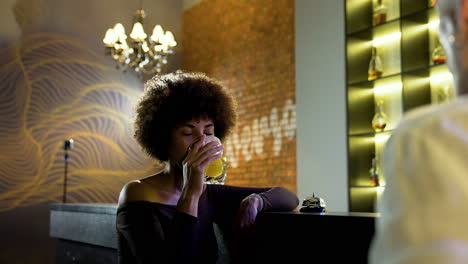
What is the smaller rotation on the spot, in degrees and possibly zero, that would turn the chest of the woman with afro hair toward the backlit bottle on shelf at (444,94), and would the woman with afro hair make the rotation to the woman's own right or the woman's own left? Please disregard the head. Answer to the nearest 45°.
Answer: approximately 90° to the woman's own left

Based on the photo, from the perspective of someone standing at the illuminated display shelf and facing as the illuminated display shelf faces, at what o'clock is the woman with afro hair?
The woman with afro hair is roughly at 11 o'clock from the illuminated display shelf.

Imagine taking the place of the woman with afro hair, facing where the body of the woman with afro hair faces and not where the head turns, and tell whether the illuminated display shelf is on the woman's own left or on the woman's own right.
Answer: on the woman's own left

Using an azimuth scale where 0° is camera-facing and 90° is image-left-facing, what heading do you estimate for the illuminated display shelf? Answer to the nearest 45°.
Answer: approximately 45°

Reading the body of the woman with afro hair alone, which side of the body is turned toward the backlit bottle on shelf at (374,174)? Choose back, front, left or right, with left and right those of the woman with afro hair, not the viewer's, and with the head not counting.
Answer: left

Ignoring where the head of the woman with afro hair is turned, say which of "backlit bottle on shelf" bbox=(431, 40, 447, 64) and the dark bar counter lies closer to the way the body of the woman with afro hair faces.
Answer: the dark bar counter

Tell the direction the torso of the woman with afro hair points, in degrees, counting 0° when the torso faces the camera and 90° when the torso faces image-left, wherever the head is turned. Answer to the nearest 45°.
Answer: approximately 315°

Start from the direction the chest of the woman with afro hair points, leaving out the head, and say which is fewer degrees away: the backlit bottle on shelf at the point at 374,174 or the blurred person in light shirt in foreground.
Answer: the blurred person in light shirt in foreground

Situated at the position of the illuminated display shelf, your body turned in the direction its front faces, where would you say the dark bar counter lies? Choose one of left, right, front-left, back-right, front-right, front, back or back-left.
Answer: front-left

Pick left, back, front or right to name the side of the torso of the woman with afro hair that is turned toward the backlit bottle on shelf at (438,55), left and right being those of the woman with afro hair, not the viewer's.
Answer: left

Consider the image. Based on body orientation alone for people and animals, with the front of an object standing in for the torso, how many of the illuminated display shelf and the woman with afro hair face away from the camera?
0
